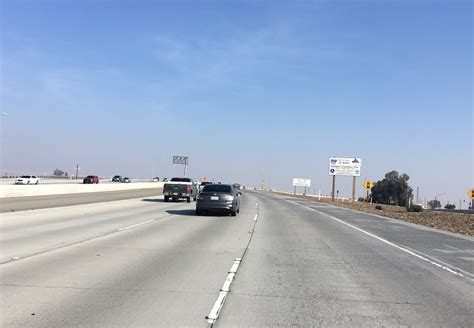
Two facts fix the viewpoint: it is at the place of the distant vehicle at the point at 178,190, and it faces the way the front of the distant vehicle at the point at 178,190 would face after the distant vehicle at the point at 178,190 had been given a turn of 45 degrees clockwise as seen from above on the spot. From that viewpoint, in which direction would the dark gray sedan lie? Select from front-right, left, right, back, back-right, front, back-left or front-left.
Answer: back-right

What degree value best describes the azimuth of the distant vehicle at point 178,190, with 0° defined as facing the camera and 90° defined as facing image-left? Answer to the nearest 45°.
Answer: approximately 180°
